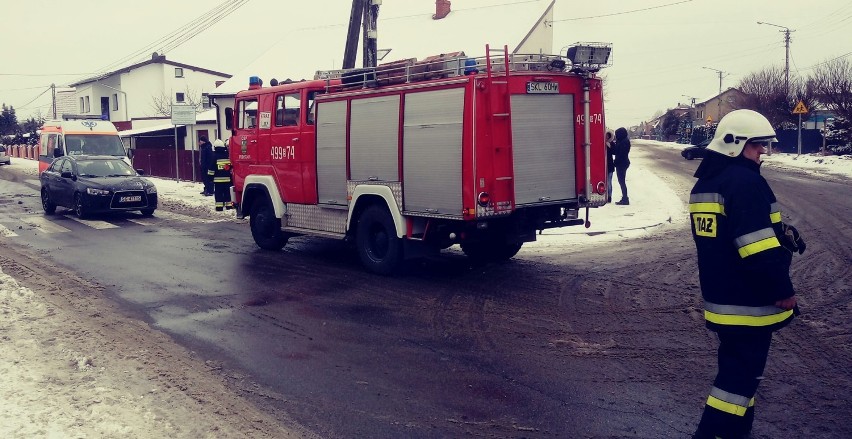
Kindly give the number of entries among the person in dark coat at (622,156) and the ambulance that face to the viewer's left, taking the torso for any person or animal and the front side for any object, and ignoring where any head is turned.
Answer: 1

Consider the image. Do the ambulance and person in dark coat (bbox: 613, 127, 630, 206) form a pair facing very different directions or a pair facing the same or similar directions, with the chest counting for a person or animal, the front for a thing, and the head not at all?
very different directions

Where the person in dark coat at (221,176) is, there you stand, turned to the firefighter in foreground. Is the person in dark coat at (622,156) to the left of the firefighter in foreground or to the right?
left

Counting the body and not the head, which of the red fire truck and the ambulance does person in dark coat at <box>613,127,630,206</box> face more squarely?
the ambulance

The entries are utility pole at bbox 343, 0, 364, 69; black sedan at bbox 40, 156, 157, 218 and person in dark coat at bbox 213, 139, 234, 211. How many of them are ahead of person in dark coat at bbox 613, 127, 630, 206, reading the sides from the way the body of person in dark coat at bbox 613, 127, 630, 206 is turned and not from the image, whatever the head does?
3

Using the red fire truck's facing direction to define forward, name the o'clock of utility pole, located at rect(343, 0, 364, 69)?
The utility pole is roughly at 1 o'clock from the red fire truck.

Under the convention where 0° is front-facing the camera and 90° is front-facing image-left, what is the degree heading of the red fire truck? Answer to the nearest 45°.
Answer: approximately 135°

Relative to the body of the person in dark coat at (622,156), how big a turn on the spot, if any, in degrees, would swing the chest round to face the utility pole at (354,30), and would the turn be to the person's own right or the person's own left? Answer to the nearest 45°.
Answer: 0° — they already face it

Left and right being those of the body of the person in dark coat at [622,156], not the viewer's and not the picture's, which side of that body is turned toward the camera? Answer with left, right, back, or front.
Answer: left
